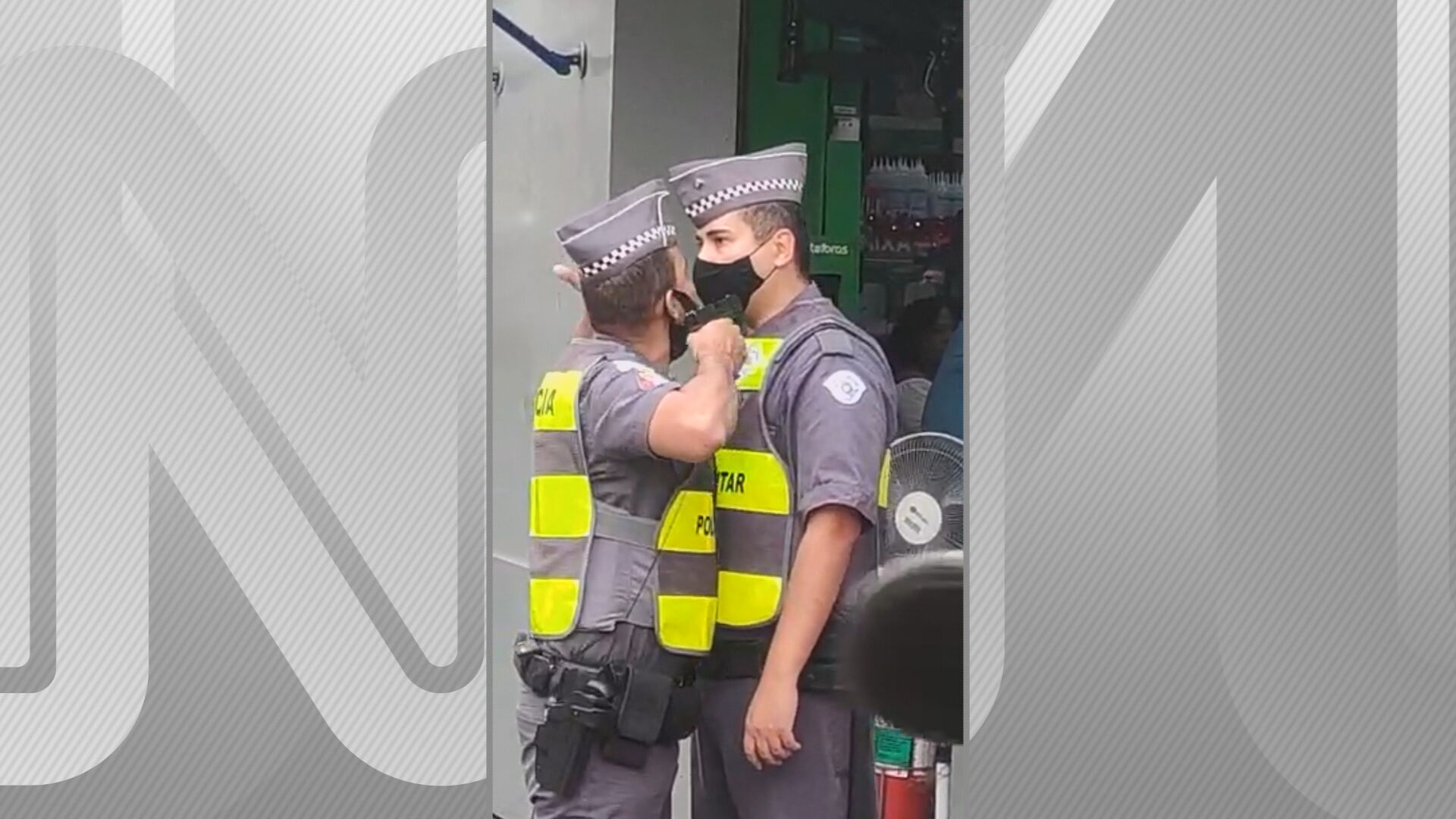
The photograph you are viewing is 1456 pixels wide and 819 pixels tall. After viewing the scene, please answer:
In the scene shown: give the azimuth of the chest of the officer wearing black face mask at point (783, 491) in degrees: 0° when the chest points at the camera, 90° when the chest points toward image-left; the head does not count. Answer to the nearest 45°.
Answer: approximately 45°

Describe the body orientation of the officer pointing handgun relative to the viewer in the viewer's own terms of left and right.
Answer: facing to the right of the viewer

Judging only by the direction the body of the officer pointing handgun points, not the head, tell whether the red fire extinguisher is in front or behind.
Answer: in front
